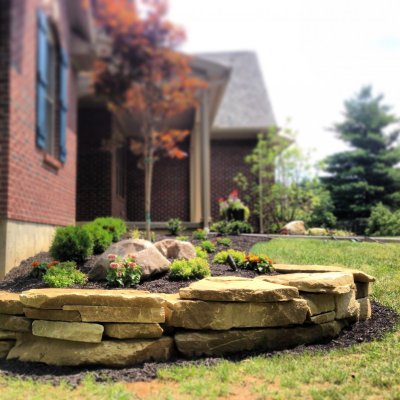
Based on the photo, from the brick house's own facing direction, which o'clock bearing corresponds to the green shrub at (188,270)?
The green shrub is roughly at 11 o'clock from the brick house.

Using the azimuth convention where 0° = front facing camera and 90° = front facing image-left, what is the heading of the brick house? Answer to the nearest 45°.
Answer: approximately 315°

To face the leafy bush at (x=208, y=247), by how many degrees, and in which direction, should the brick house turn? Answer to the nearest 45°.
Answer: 0° — it already faces it

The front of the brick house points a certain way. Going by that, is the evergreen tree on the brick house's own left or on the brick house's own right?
on the brick house's own left

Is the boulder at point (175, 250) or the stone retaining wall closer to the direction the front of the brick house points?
the stone retaining wall

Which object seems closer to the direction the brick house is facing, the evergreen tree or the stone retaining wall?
the stone retaining wall
